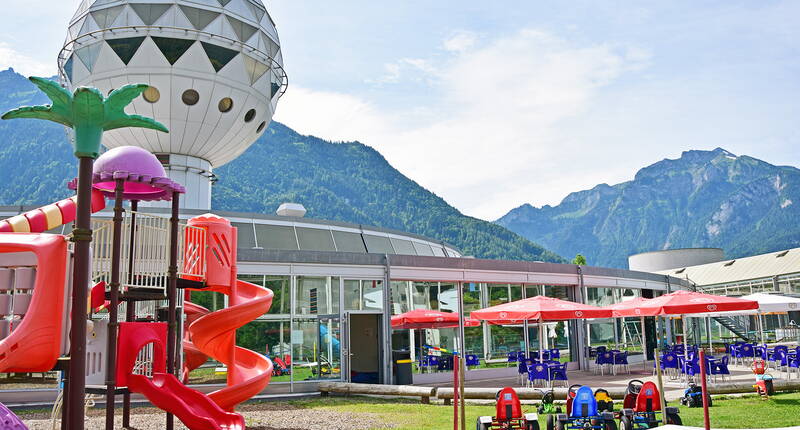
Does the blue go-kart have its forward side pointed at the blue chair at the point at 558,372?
yes

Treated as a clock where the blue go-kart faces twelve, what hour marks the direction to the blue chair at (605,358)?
The blue chair is roughly at 12 o'clock from the blue go-kart.

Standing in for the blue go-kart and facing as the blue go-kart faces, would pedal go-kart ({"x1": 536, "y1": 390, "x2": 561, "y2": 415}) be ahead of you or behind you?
ahead

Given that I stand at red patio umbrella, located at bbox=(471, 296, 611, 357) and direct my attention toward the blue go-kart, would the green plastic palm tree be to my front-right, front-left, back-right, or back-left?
front-right

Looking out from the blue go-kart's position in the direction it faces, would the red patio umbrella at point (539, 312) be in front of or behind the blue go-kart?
in front

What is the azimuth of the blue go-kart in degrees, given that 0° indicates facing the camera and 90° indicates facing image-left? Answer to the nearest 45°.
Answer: approximately 180°
